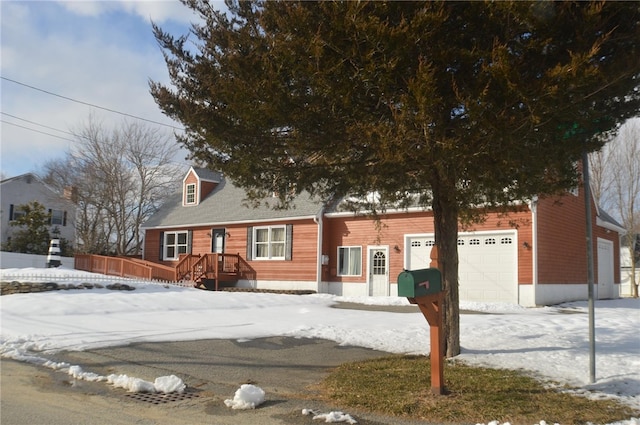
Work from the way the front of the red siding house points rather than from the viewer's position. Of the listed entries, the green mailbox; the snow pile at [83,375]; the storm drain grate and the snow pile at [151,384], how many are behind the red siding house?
0

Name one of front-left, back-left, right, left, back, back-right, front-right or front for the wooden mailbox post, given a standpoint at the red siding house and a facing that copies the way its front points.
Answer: front-left

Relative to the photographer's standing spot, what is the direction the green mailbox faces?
facing the viewer and to the left of the viewer

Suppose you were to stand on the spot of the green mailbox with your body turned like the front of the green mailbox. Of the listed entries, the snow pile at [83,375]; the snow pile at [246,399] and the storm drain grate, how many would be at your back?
0

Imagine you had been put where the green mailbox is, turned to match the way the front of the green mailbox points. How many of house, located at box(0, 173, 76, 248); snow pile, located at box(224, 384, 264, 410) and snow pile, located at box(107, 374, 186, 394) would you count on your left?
0

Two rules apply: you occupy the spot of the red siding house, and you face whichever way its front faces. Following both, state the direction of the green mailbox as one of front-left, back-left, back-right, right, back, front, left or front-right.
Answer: front-left

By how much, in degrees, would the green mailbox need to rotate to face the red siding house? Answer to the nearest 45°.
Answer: approximately 135° to its right

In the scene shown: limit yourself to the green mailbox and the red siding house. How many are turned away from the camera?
0

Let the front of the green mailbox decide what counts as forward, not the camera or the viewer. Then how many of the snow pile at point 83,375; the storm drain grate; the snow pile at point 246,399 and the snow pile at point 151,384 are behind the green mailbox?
0

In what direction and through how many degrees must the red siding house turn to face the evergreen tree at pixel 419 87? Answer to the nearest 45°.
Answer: approximately 45° to its left

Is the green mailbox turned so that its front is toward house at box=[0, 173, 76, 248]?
no

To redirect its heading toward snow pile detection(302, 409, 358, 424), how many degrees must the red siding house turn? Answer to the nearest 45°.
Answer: approximately 45° to its left
